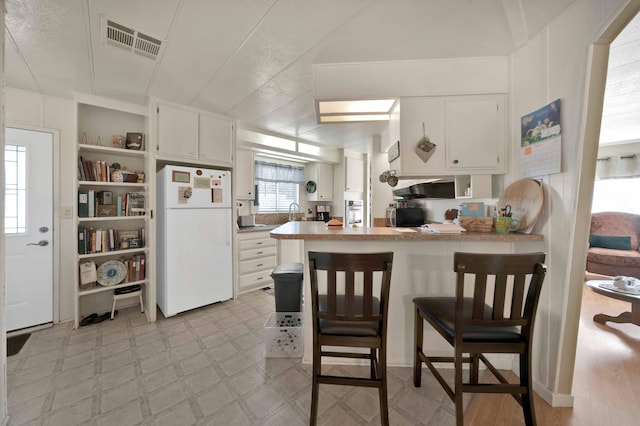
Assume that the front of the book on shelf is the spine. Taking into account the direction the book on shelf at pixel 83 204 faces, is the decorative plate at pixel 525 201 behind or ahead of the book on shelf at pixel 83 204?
ahead

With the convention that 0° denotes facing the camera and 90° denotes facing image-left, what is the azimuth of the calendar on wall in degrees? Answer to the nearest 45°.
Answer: approximately 45°
